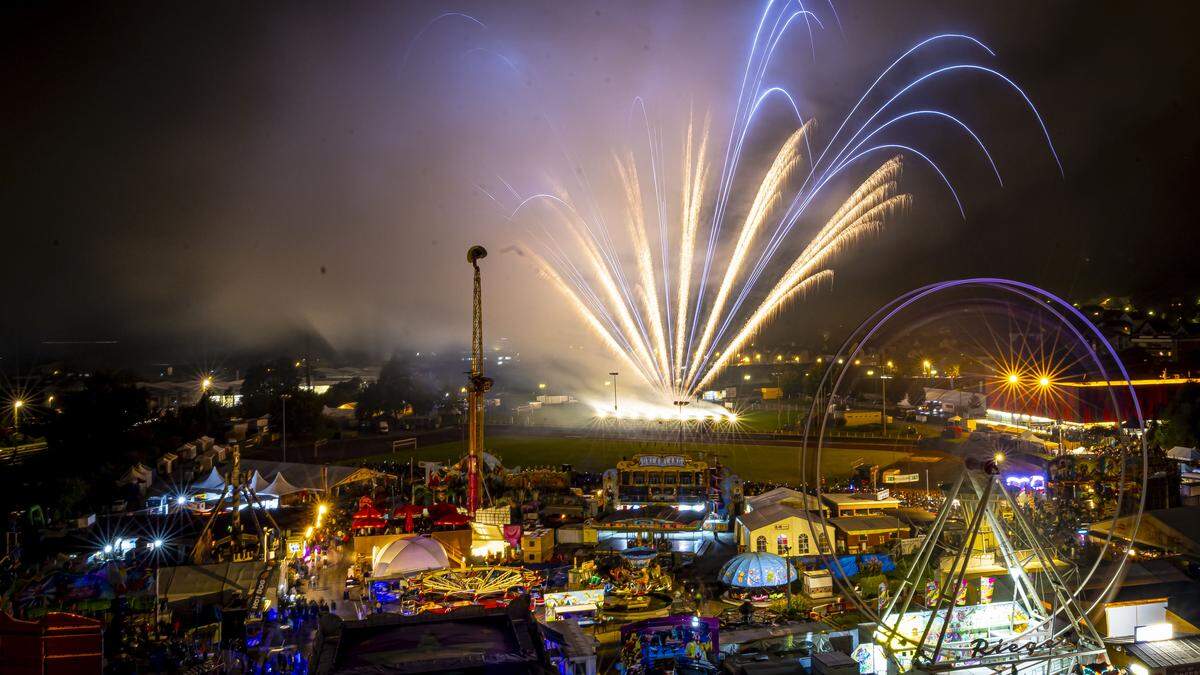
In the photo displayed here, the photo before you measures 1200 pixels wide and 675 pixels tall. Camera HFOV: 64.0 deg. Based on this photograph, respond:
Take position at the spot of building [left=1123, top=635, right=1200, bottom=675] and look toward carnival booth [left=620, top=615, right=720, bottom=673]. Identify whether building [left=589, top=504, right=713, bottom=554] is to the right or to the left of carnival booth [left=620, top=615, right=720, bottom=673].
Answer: right

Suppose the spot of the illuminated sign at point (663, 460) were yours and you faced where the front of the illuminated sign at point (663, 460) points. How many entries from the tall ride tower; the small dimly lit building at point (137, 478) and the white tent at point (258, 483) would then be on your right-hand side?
3

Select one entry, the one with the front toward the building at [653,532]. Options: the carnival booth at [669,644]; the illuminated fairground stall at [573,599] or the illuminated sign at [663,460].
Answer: the illuminated sign at [663,460]

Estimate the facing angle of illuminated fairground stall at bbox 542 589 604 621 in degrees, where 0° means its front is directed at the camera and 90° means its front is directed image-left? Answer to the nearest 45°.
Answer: approximately 0°

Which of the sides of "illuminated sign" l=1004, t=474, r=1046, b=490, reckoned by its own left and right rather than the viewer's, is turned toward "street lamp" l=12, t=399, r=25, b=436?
right

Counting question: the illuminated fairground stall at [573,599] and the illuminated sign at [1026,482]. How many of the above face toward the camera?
2

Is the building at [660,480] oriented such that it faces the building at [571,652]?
yes
